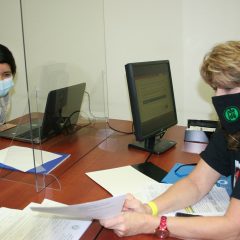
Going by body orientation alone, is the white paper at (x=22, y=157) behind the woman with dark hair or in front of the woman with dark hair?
in front

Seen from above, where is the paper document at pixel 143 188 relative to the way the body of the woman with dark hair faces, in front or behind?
in front

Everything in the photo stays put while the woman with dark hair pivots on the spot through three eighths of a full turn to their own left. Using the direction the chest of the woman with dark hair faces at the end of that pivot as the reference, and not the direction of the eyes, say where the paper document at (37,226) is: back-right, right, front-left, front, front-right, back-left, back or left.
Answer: back-right

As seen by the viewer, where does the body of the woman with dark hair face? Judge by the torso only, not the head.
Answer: toward the camera
